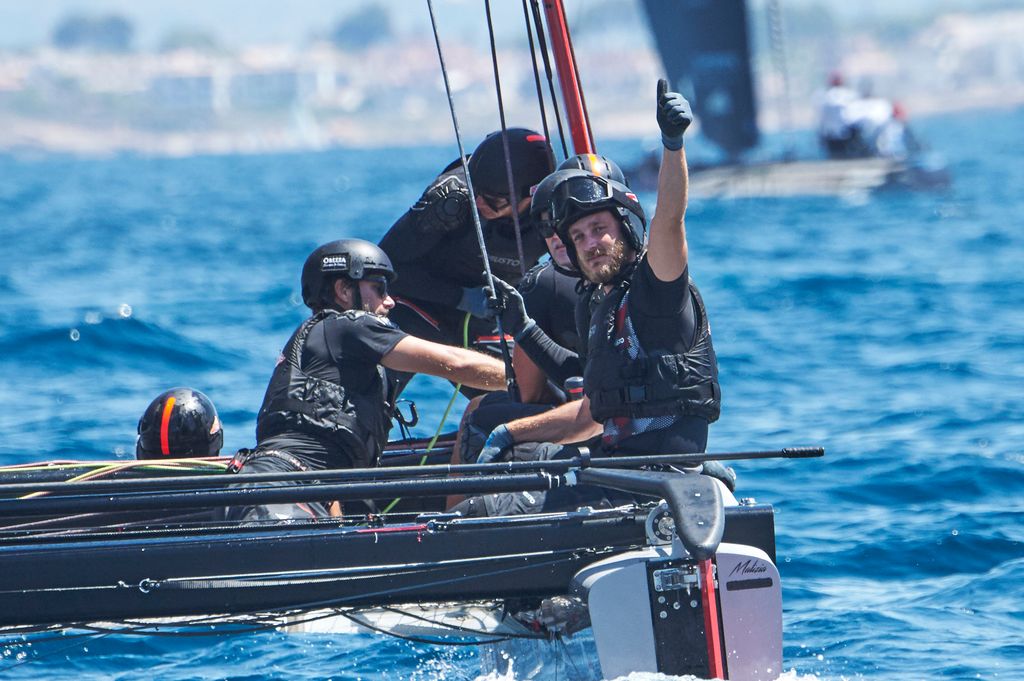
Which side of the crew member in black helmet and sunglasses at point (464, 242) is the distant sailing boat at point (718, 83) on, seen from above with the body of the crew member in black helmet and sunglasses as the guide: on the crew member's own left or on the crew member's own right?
on the crew member's own left

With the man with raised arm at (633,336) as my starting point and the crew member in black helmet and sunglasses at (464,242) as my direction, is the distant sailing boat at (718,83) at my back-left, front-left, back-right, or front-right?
front-right

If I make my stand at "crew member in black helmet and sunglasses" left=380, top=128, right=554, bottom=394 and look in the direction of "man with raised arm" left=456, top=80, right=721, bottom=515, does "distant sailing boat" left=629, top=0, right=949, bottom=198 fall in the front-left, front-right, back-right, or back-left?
back-left

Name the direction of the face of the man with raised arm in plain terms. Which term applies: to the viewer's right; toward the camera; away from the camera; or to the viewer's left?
toward the camera

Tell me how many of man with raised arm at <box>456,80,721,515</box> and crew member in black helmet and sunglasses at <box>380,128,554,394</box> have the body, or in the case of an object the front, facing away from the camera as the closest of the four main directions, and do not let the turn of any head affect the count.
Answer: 0

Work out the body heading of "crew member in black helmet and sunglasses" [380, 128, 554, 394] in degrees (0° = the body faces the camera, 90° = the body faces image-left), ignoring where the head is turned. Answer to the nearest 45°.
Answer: approximately 315°

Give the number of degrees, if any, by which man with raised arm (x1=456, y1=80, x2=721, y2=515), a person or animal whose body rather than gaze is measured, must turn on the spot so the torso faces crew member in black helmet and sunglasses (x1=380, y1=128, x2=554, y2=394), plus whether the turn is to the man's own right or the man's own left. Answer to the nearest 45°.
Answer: approximately 135° to the man's own right

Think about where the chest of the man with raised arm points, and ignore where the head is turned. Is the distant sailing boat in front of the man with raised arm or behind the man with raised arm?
behind

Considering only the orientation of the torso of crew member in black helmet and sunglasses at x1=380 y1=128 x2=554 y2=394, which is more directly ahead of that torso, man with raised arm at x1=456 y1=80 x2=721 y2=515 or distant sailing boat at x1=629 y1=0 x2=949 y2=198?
the man with raised arm

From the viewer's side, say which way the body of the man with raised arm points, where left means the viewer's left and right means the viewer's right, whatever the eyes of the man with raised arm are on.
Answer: facing the viewer and to the left of the viewer
